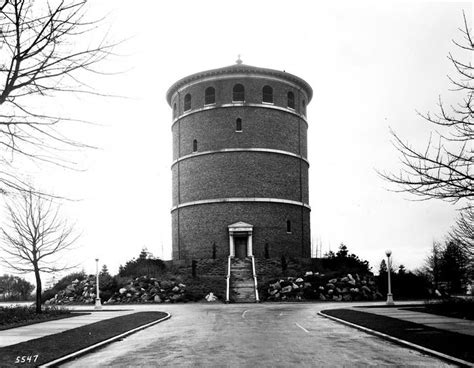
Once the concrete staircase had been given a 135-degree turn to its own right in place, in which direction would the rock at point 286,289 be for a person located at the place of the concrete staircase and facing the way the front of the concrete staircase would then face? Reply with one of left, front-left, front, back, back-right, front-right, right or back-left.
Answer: back

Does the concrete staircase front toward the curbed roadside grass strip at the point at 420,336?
yes

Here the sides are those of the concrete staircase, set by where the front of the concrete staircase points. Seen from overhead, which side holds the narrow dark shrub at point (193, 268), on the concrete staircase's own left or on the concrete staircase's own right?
on the concrete staircase's own right

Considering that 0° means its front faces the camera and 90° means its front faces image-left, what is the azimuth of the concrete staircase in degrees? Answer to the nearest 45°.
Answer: approximately 0°

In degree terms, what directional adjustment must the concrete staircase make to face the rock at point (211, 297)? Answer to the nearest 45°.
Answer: approximately 45° to its right

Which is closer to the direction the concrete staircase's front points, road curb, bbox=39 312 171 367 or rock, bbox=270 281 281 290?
the road curb

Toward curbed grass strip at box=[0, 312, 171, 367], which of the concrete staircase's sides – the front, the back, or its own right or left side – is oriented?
front

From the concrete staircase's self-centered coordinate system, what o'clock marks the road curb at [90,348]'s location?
The road curb is roughly at 12 o'clock from the concrete staircase.
